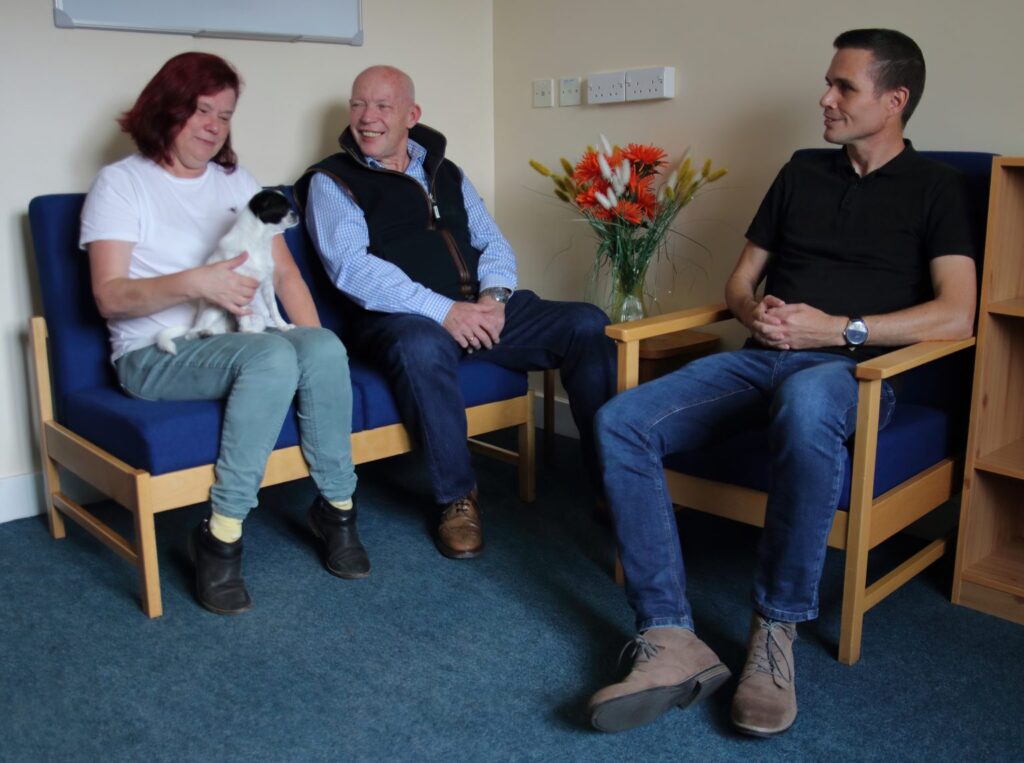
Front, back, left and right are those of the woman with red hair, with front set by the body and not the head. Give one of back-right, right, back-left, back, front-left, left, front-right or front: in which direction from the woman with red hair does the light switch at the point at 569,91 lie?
left

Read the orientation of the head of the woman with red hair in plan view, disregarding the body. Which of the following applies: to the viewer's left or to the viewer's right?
to the viewer's right

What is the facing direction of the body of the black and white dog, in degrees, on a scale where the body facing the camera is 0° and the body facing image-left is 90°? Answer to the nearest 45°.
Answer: approximately 270°

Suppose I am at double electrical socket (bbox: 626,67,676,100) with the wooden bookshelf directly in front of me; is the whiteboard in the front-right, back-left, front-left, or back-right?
back-right

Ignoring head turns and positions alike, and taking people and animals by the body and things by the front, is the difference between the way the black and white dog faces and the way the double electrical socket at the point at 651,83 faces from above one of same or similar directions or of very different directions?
very different directions

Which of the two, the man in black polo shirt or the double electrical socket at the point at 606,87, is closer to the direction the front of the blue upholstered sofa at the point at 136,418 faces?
the man in black polo shirt

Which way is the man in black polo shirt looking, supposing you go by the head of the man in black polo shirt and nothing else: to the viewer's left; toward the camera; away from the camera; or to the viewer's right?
to the viewer's left
